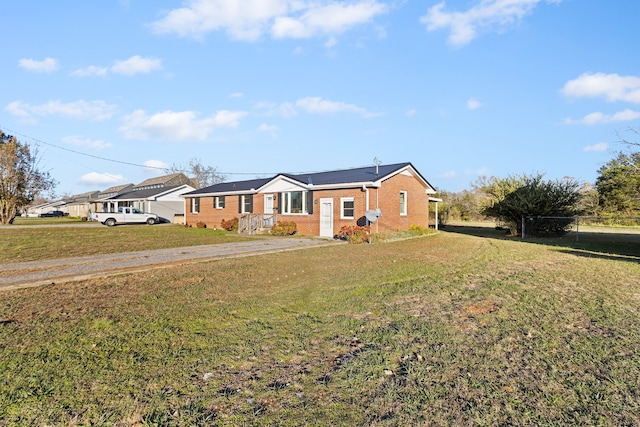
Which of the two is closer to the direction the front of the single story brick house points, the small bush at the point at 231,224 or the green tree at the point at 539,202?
the small bush

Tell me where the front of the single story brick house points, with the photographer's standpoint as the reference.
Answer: facing the viewer and to the left of the viewer

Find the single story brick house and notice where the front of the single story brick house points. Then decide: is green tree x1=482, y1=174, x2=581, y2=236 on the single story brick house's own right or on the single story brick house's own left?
on the single story brick house's own left

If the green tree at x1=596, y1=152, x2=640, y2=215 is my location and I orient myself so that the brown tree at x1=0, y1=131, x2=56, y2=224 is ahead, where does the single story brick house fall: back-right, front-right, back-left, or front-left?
front-left

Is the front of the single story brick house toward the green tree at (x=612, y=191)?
no

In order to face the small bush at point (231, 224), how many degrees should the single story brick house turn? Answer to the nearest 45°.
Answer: approximately 90° to its right

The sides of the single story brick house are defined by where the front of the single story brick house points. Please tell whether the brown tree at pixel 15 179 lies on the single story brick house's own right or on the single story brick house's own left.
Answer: on the single story brick house's own right
